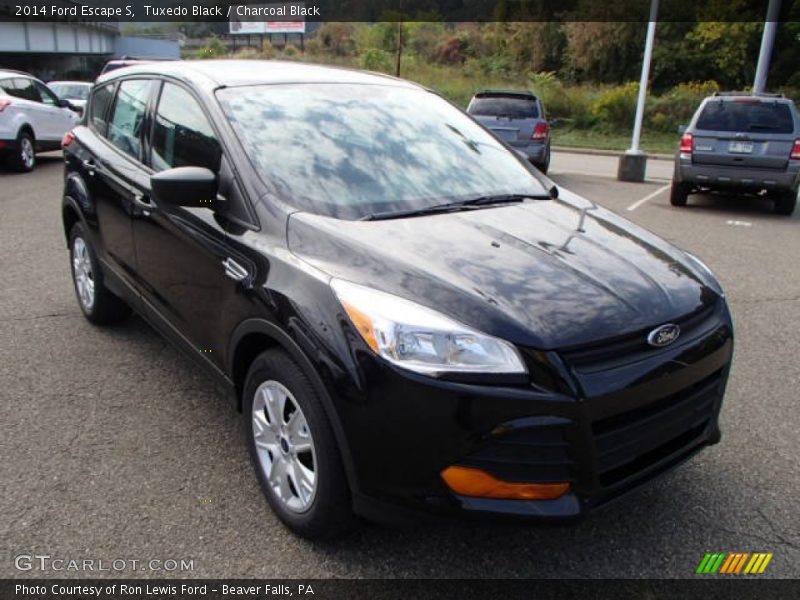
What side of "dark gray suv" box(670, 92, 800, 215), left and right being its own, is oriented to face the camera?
back

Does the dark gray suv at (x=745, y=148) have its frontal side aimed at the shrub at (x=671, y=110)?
yes

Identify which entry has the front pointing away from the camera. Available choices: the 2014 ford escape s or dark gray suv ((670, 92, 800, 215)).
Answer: the dark gray suv

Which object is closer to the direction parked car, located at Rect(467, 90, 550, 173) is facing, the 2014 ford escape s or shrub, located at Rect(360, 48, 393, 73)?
the shrub

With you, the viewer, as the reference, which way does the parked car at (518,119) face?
facing away from the viewer

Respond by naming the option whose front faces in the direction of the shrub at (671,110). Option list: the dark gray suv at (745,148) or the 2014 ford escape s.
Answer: the dark gray suv

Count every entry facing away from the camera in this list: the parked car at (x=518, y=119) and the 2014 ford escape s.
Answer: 1

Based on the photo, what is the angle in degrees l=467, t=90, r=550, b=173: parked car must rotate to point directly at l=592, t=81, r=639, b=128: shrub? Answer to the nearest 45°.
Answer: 0° — it already faces it

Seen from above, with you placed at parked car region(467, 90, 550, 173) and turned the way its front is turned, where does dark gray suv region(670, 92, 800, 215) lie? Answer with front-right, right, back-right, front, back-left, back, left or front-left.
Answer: back-right

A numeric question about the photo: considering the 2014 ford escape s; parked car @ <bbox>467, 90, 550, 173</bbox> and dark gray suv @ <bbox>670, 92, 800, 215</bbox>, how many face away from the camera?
2

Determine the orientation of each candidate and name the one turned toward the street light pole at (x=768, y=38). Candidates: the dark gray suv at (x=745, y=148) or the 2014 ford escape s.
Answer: the dark gray suv
